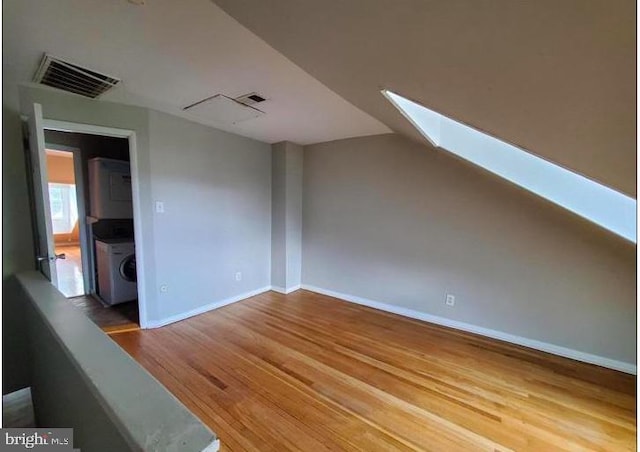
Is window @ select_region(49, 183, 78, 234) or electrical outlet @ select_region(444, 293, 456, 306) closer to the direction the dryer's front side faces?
the electrical outlet

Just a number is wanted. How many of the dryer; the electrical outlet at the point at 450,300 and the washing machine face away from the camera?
0

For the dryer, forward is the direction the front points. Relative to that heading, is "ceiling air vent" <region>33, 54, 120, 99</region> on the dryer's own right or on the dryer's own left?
on the dryer's own right

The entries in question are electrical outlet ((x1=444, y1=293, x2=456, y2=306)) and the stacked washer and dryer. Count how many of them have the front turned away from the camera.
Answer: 0

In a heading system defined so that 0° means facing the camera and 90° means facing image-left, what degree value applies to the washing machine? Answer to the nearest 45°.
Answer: approximately 315°

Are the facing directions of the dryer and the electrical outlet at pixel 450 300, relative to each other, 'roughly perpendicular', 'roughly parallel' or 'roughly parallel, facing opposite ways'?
roughly perpendicular

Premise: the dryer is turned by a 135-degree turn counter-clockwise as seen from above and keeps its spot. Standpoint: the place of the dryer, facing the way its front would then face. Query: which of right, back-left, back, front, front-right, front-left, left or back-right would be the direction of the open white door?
back

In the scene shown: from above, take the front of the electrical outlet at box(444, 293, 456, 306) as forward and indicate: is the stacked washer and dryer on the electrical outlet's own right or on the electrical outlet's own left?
on the electrical outlet's own right

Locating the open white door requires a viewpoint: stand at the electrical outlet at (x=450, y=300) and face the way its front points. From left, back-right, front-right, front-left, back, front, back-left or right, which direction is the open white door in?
front-right

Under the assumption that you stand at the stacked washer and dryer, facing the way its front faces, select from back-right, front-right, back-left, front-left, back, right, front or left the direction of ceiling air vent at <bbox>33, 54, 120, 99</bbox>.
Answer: front-right
